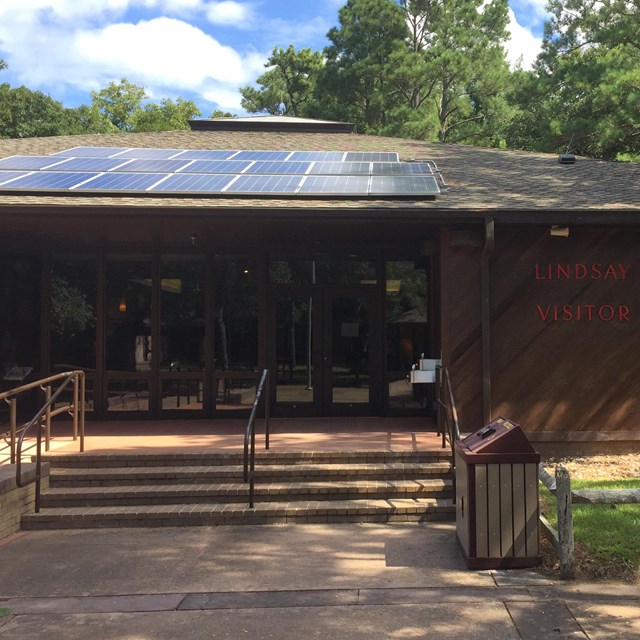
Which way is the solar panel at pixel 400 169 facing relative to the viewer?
toward the camera

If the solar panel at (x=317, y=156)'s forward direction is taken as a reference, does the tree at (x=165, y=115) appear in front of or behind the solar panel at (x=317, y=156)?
behind

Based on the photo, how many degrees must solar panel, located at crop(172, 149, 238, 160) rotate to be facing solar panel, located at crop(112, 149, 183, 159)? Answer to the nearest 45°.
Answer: approximately 90° to its right

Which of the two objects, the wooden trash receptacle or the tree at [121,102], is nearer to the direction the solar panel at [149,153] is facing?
the wooden trash receptacle

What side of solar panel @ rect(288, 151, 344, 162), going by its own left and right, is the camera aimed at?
front

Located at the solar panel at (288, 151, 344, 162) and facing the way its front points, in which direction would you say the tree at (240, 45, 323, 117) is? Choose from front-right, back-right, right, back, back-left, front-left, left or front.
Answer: back

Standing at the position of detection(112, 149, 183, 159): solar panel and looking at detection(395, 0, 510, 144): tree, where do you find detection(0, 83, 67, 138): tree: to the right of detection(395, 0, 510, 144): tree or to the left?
left

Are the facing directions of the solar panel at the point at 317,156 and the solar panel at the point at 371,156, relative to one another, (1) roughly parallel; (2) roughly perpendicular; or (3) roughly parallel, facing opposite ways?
roughly parallel

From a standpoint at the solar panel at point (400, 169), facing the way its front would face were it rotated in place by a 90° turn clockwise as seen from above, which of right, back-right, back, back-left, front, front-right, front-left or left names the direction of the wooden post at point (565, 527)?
left

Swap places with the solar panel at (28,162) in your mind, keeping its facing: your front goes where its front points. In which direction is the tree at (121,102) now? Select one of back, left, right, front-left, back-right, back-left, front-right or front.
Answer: back

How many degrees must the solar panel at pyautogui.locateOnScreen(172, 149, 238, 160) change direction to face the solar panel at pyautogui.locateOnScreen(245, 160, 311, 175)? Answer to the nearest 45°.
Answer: approximately 45° to its left

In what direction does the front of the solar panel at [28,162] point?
toward the camera

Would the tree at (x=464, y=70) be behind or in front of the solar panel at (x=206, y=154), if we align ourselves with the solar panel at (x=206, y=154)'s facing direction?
behind
